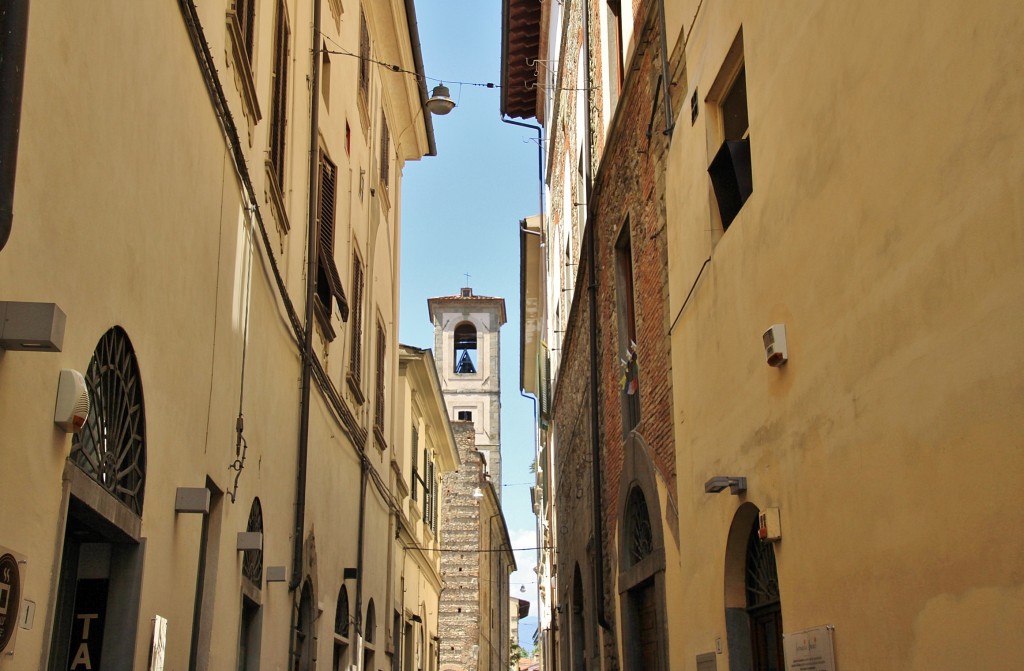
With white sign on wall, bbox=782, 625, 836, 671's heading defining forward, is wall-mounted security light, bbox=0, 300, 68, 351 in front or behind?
in front

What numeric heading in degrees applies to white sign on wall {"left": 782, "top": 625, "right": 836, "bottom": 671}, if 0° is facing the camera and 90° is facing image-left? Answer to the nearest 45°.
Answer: approximately 45°
